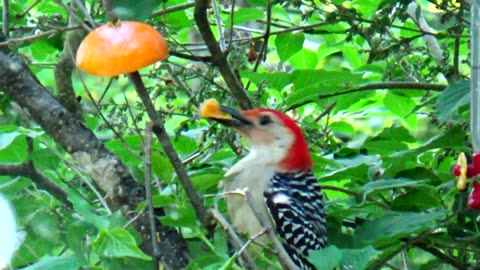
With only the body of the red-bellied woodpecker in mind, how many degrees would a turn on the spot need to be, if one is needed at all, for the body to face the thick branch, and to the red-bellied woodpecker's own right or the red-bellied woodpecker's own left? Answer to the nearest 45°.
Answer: approximately 45° to the red-bellied woodpecker's own left

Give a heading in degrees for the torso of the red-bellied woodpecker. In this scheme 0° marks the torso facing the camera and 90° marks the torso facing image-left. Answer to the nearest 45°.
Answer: approximately 90°

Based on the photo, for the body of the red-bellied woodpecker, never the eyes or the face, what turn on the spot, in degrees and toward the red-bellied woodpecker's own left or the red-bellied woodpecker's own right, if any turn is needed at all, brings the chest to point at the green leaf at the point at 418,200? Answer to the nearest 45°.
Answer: approximately 135° to the red-bellied woodpecker's own left

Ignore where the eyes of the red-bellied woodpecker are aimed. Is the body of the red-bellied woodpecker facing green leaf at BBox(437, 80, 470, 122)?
no

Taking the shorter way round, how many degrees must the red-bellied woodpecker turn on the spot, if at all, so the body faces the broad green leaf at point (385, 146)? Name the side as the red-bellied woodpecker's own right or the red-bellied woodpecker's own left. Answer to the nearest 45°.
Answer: approximately 135° to the red-bellied woodpecker's own left

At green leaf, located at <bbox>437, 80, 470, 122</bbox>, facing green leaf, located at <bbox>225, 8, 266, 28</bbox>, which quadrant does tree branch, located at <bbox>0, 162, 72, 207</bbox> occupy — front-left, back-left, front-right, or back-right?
front-left

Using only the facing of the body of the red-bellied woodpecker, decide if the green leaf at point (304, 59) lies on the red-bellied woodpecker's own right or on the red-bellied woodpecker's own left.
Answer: on the red-bellied woodpecker's own right
